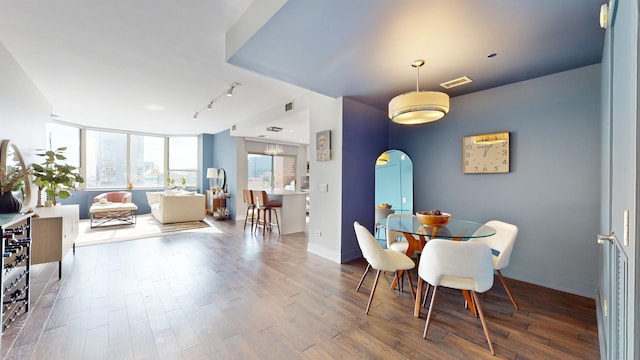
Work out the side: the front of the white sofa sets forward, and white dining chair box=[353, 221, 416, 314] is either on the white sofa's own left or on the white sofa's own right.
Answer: on the white sofa's own left

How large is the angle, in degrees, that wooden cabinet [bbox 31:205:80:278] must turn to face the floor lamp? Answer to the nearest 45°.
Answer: approximately 45° to its left

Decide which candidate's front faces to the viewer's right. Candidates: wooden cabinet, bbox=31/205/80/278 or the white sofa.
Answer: the wooden cabinet

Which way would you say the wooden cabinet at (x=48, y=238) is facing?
to the viewer's right

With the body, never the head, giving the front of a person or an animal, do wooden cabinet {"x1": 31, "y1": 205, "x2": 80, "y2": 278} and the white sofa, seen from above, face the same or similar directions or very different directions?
very different directions

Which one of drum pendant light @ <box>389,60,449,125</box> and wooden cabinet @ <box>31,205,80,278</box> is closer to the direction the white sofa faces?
the wooden cabinet

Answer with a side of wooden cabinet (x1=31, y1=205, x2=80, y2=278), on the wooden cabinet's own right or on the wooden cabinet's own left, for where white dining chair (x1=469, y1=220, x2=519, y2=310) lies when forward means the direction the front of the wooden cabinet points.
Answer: on the wooden cabinet's own right

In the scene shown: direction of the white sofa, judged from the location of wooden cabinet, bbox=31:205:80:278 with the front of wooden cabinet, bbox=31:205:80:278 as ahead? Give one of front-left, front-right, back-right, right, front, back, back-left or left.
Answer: front-left
